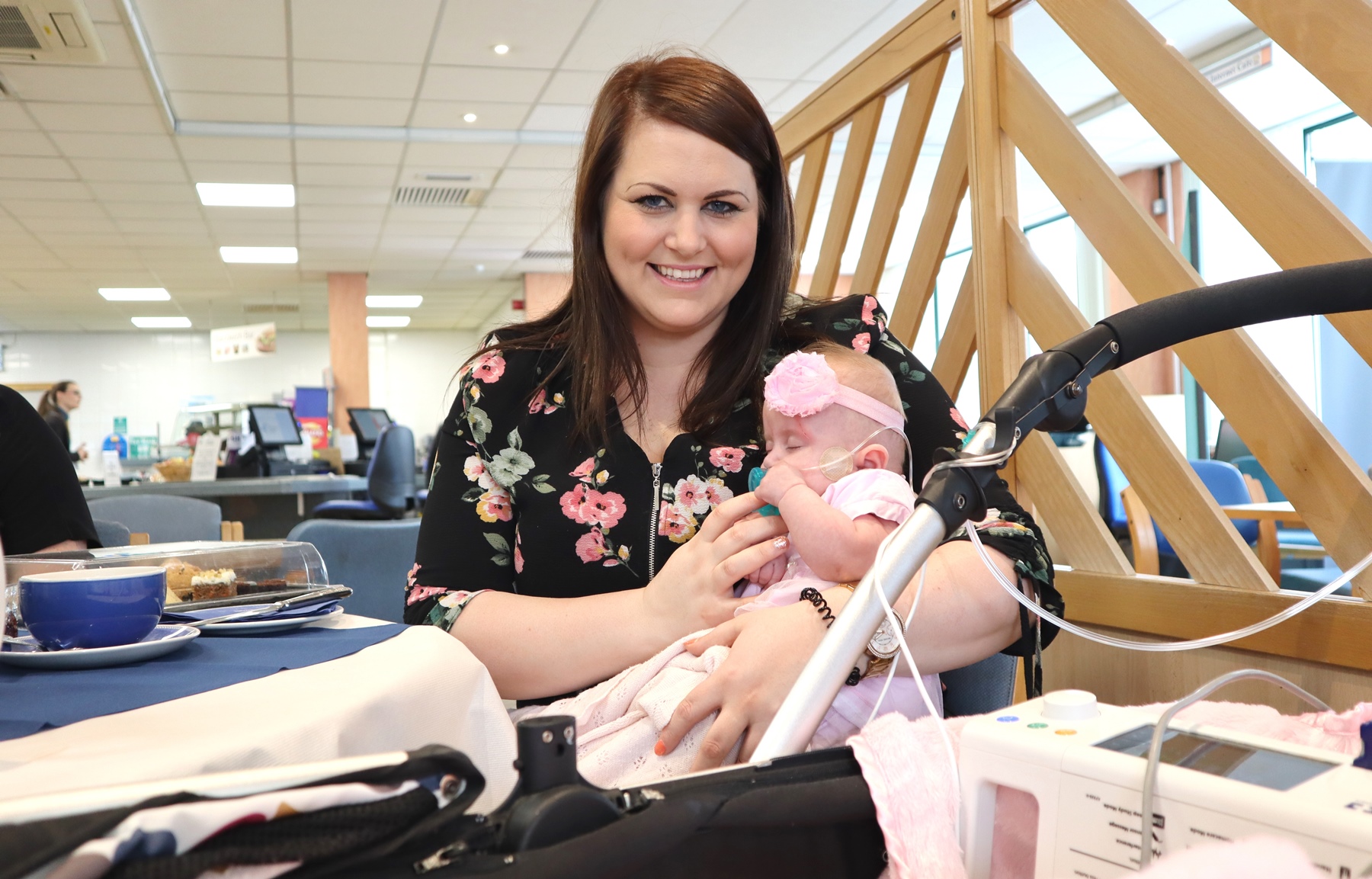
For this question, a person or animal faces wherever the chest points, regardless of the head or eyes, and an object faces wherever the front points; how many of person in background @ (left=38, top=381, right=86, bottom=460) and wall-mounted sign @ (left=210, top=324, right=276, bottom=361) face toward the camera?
1

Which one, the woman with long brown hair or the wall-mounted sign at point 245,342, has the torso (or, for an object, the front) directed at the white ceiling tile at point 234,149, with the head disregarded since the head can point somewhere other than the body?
the wall-mounted sign

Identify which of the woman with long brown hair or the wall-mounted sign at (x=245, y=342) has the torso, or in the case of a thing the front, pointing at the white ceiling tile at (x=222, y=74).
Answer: the wall-mounted sign

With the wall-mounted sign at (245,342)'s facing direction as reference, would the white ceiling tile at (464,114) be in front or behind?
in front
